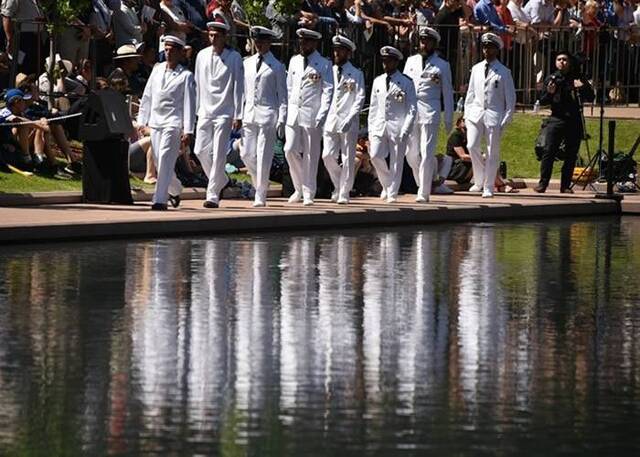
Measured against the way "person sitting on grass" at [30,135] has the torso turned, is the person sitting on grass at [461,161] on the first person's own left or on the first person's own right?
on the first person's own left

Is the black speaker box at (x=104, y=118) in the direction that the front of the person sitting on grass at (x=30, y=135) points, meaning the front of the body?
yes

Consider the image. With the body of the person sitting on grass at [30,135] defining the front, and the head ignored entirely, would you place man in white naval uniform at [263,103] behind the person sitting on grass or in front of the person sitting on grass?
in front

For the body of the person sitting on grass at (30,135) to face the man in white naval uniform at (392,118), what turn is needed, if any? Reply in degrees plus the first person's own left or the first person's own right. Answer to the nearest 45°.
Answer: approximately 45° to the first person's own left

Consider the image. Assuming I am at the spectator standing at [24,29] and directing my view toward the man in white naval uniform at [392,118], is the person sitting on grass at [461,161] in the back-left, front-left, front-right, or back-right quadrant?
front-left

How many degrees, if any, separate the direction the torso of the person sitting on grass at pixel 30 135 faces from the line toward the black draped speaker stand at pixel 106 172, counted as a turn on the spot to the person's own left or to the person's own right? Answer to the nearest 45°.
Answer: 0° — they already face it

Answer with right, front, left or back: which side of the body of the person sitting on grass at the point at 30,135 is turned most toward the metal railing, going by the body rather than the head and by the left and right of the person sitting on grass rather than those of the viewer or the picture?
left

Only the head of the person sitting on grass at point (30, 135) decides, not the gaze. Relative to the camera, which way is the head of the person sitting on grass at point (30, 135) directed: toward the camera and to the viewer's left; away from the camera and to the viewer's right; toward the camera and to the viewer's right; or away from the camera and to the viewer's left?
toward the camera and to the viewer's right

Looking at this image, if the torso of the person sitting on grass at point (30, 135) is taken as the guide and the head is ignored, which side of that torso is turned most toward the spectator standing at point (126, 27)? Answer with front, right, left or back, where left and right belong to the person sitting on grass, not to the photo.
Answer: left

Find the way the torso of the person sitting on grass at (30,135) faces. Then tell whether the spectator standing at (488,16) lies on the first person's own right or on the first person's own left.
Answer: on the first person's own left

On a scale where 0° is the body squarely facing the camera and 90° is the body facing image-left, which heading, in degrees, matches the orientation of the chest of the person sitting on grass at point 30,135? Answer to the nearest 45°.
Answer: approximately 315°
